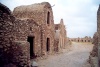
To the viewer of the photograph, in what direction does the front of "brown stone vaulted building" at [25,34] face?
facing the viewer and to the right of the viewer
